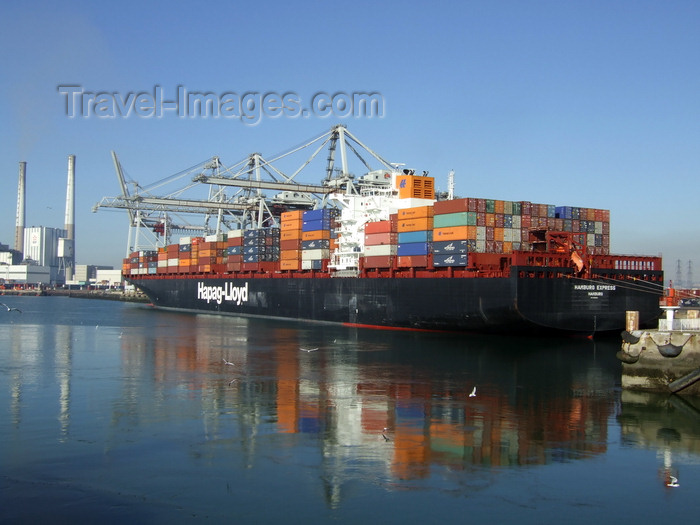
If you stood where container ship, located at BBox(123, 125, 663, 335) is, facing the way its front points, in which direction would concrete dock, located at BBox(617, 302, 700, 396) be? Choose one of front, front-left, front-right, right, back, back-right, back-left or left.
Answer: back-left

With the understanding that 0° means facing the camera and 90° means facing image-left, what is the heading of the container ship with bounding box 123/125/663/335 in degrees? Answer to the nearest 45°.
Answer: approximately 135°
